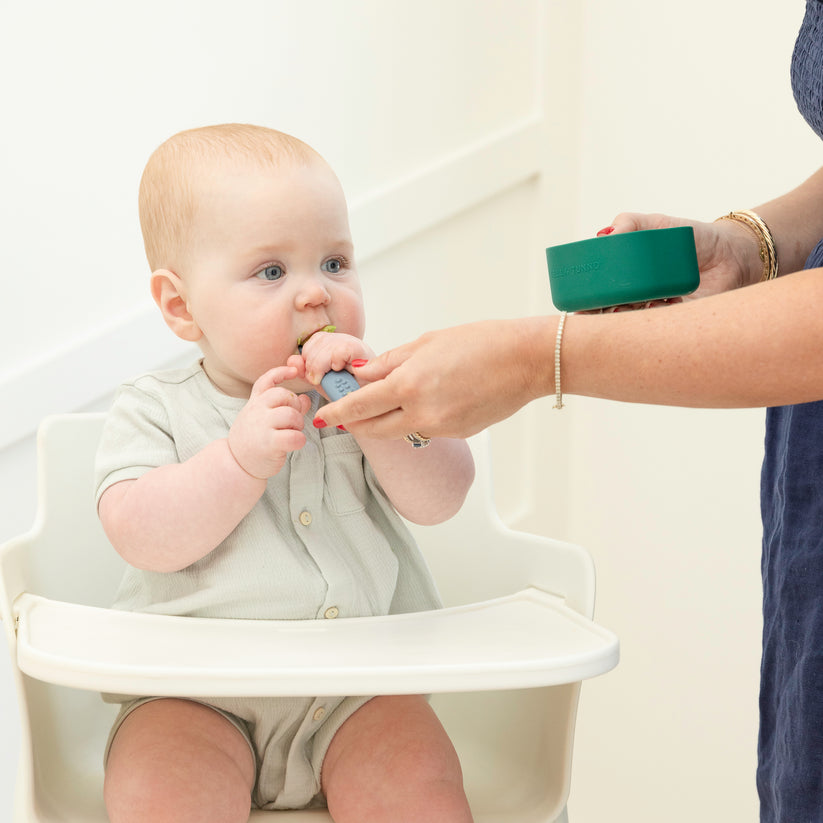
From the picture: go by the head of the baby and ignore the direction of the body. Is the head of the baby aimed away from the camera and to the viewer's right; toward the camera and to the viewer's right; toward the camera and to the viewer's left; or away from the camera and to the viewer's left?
toward the camera and to the viewer's right

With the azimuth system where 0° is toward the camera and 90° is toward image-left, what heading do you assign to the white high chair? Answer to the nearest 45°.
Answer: approximately 0°
